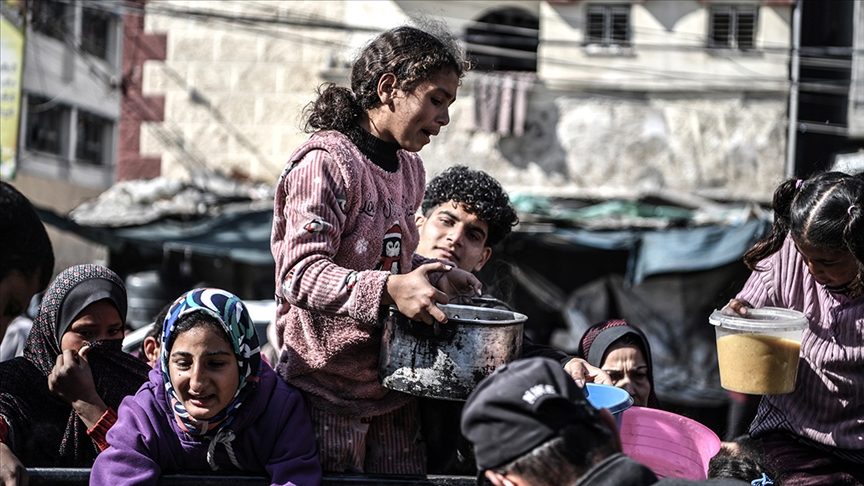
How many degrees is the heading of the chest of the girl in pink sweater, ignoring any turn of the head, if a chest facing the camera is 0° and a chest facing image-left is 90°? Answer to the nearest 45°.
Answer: approximately 315°

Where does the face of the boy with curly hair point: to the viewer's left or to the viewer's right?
to the viewer's left

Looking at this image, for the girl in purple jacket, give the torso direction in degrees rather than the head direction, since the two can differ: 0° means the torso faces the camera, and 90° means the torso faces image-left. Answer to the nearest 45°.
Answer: approximately 0°

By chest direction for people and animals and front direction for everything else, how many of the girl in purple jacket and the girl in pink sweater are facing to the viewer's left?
0
